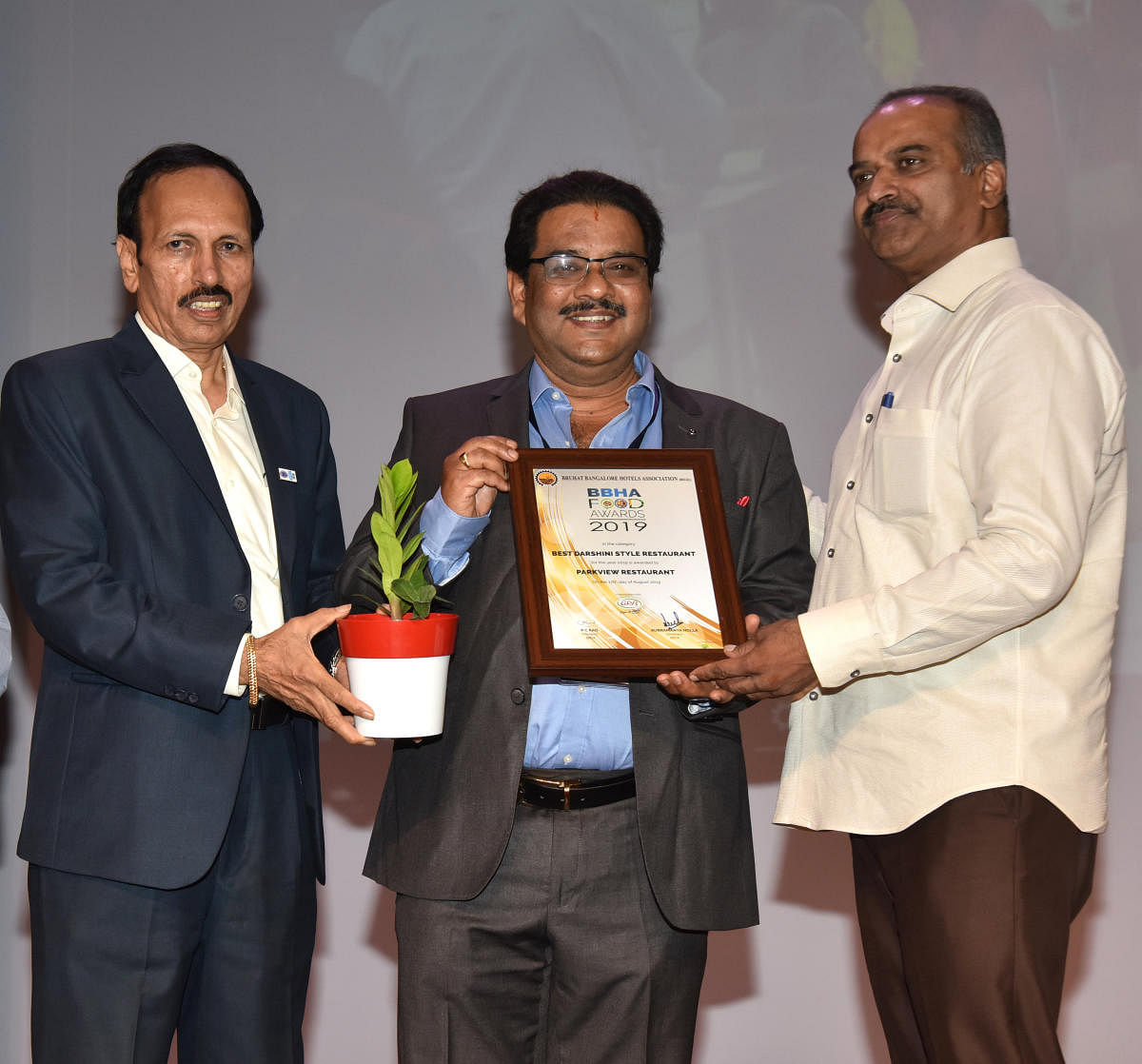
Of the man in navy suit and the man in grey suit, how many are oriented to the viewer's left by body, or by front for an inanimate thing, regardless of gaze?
0

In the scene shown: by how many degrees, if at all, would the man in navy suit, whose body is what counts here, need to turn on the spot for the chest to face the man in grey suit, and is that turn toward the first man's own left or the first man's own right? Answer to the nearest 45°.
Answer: approximately 45° to the first man's own left

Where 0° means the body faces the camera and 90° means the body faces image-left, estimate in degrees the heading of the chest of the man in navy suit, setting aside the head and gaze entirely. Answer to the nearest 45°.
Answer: approximately 315°

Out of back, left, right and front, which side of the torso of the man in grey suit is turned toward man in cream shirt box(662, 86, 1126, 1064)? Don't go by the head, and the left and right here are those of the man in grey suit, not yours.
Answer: left

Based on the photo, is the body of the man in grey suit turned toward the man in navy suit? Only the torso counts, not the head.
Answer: no

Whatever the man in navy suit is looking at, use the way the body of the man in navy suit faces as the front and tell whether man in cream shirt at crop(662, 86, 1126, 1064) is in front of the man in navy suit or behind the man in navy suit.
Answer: in front

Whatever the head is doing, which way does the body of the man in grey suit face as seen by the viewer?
toward the camera

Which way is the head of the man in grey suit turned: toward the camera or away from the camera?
toward the camera
